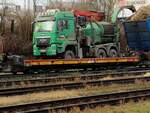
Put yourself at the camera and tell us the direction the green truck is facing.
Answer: facing the viewer and to the left of the viewer
